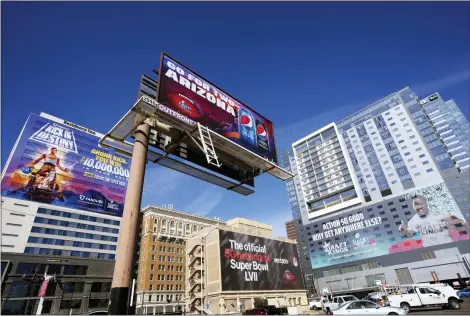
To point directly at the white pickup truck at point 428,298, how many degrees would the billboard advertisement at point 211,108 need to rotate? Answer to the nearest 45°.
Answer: approximately 90° to its left

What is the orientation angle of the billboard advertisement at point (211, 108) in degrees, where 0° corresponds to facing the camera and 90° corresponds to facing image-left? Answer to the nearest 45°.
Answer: approximately 315°

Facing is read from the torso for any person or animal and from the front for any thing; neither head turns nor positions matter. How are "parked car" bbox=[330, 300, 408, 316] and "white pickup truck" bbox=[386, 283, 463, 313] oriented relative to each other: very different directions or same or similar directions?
same or similar directions
